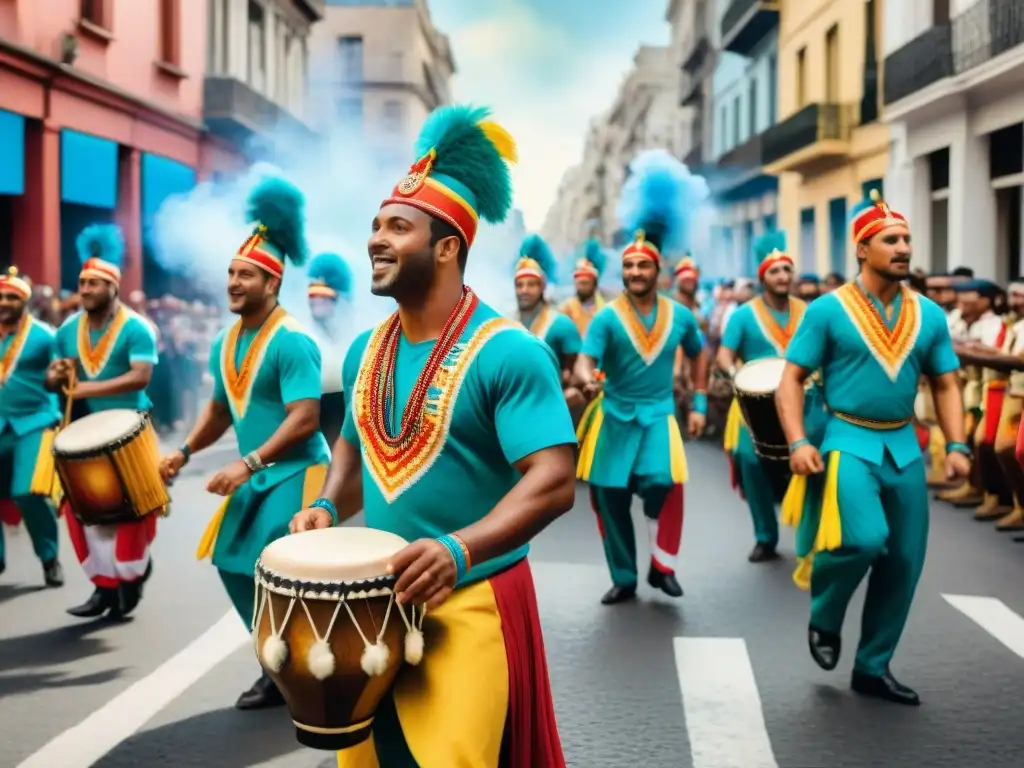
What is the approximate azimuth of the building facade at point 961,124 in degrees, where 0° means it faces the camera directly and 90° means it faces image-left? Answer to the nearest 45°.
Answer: approximately 45°

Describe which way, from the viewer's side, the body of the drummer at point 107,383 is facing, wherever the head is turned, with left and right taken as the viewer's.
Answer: facing the viewer and to the left of the viewer

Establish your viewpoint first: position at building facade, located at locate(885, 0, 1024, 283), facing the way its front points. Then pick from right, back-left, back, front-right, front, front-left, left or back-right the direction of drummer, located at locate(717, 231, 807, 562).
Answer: front-left

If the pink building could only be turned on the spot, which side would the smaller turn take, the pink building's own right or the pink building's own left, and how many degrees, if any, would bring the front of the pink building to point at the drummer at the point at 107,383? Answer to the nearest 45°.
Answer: approximately 45° to the pink building's own right

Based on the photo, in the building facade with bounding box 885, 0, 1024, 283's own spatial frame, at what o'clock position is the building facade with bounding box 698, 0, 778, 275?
the building facade with bounding box 698, 0, 778, 275 is roughly at 4 o'clock from the building facade with bounding box 885, 0, 1024, 283.

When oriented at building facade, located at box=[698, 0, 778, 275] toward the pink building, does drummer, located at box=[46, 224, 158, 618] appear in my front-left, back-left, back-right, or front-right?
front-left

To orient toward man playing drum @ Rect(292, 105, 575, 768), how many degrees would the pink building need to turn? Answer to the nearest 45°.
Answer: approximately 45° to its right

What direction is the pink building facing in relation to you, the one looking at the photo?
facing the viewer and to the right of the viewer

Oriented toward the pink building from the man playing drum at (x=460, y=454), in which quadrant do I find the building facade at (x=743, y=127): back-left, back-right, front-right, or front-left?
front-right

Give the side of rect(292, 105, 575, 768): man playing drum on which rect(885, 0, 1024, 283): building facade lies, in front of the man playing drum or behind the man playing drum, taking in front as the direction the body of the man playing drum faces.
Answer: behind

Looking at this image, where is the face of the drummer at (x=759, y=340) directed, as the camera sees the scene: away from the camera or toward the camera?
toward the camera

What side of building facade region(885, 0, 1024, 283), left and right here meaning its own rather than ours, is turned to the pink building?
front

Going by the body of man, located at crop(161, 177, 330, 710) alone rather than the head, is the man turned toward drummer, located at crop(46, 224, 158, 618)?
no

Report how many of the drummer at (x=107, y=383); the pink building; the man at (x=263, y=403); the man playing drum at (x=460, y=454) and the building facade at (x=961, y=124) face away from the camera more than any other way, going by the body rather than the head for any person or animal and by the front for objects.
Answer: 0

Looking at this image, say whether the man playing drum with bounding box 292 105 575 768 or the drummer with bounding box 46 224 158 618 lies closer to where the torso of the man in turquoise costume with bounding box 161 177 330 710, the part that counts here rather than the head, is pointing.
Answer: the man playing drum

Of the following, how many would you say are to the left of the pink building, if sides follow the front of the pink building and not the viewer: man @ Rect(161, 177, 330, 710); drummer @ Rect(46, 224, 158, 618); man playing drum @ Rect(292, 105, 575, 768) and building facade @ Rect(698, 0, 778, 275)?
1

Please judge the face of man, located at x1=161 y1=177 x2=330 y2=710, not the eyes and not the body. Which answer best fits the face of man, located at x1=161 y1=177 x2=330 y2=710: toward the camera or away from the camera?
toward the camera
